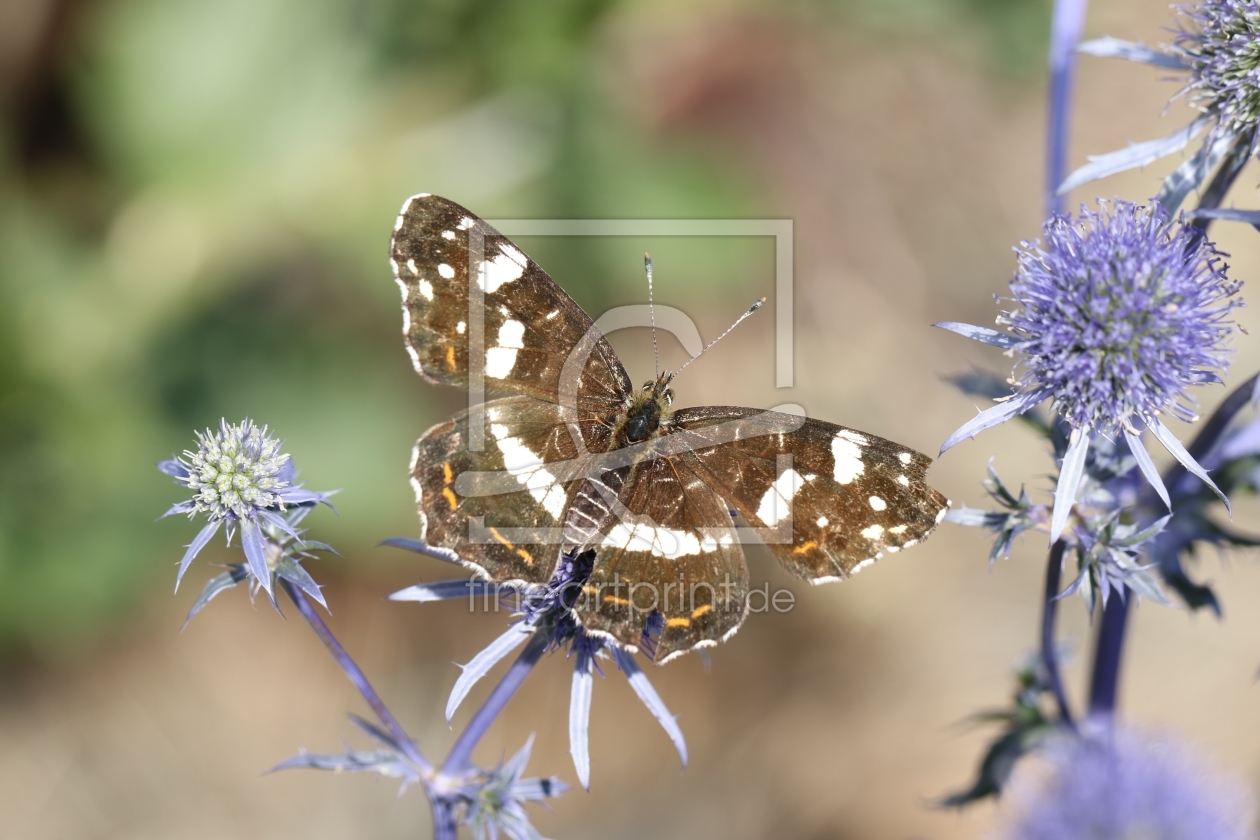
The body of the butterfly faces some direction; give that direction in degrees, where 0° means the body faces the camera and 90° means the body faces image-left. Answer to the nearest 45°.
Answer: approximately 225°

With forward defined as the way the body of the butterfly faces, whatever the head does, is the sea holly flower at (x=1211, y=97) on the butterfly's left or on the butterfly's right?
on the butterfly's right

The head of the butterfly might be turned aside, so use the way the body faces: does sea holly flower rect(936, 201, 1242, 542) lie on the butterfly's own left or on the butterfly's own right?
on the butterfly's own right
